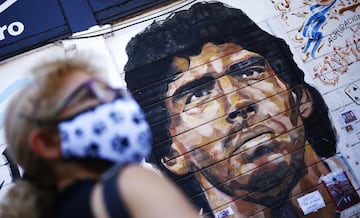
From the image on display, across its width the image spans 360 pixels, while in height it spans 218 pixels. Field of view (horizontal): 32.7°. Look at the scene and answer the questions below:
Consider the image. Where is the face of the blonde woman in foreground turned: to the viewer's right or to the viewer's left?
to the viewer's right

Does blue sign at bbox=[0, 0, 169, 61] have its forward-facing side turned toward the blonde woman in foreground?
yes

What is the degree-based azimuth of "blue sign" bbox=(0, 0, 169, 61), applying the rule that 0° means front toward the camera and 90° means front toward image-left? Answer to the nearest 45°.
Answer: approximately 0°
